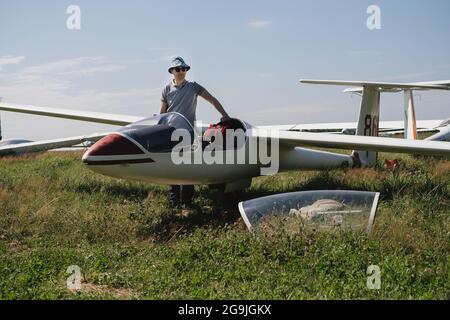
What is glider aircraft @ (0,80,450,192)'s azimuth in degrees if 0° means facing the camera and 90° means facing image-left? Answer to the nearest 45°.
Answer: approximately 45°
